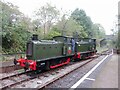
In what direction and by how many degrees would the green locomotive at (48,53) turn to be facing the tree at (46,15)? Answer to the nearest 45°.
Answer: approximately 135° to its right

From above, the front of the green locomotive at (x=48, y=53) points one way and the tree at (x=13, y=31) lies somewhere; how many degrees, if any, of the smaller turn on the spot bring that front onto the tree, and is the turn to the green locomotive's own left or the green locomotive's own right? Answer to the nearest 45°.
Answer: approximately 90° to the green locomotive's own right

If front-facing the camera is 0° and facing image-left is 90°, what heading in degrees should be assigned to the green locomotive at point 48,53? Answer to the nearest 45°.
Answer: approximately 45°
